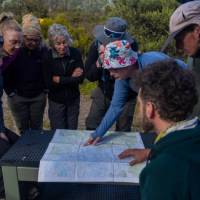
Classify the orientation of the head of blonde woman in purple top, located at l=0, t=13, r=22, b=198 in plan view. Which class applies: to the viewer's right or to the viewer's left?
to the viewer's right

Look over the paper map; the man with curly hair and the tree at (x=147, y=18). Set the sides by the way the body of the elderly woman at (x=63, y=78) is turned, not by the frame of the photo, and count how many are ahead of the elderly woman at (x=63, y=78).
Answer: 2

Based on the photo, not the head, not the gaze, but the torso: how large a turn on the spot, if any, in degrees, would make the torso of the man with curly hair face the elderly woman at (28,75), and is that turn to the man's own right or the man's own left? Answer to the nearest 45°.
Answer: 0° — they already face them

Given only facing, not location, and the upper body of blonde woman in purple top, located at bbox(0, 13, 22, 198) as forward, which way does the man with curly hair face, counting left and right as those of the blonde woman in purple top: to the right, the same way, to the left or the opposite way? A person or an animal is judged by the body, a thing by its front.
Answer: the opposite way

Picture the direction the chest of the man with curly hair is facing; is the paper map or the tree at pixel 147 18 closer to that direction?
the paper map

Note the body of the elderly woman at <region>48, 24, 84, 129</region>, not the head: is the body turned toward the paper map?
yes

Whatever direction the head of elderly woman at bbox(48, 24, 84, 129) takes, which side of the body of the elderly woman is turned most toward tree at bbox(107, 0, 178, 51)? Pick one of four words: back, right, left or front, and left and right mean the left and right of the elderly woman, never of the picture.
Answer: back

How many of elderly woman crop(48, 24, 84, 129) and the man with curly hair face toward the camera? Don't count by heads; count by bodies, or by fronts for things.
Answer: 1

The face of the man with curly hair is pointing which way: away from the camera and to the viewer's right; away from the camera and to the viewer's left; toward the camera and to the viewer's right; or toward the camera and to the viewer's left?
away from the camera and to the viewer's left

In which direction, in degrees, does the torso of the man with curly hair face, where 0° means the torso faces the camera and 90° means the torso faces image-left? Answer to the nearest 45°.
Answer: approximately 135°

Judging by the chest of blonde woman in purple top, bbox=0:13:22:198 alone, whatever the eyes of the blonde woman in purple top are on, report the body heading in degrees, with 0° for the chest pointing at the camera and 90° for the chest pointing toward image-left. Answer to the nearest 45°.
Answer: approximately 315°
